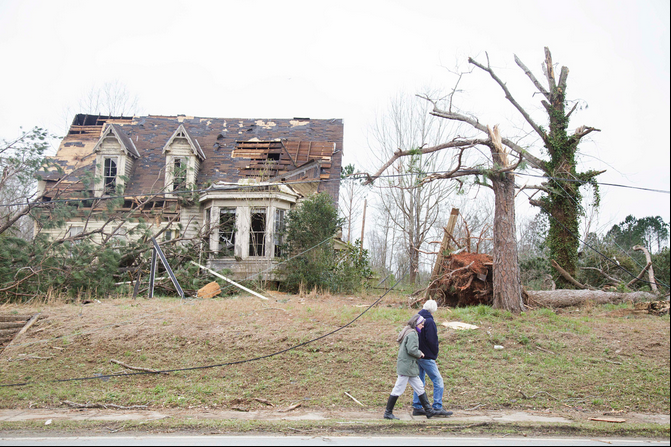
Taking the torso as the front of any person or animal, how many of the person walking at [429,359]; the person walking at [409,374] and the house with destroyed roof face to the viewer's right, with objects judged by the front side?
2

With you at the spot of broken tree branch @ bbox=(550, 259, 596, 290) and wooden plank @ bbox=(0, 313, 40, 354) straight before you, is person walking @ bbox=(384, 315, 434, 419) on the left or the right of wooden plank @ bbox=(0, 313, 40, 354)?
left

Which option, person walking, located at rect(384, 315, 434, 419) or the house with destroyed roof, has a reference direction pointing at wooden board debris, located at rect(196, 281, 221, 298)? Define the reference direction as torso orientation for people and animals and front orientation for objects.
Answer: the house with destroyed roof

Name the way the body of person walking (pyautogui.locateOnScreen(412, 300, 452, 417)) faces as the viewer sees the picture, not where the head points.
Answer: to the viewer's right

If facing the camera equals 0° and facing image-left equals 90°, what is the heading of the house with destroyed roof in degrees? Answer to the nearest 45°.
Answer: approximately 0°

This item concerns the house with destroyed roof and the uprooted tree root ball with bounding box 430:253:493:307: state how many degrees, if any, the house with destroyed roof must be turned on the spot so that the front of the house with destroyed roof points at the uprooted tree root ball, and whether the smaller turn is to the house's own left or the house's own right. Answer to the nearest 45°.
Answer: approximately 45° to the house's own left

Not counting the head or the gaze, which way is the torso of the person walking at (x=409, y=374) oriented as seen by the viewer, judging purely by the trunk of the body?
to the viewer's right
